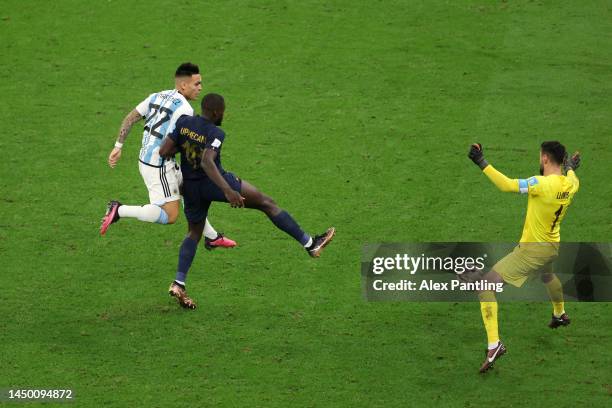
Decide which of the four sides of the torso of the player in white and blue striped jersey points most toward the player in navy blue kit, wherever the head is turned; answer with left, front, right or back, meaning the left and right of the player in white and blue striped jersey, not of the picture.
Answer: right

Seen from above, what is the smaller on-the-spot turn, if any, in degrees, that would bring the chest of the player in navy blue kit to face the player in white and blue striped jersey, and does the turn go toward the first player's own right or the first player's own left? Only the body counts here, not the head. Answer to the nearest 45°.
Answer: approximately 90° to the first player's own left

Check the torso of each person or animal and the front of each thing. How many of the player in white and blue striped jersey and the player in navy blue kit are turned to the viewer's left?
0

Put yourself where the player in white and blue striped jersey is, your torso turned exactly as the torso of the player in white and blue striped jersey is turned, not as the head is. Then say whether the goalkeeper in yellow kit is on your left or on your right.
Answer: on your right

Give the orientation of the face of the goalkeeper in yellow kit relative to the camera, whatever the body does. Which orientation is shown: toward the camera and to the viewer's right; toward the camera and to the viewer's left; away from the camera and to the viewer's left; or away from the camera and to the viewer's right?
away from the camera and to the viewer's left

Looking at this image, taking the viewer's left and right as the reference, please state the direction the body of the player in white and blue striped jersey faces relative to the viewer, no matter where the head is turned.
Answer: facing away from the viewer and to the right of the viewer

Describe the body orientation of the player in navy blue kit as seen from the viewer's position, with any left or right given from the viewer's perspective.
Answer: facing away from the viewer and to the right of the viewer

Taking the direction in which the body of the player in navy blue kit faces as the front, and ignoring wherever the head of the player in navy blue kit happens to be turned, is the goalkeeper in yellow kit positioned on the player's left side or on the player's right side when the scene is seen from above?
on the player's right side

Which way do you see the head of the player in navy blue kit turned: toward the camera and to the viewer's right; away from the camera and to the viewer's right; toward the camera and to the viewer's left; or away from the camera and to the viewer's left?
away from the camera and to the viewer's right
